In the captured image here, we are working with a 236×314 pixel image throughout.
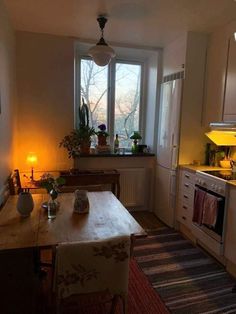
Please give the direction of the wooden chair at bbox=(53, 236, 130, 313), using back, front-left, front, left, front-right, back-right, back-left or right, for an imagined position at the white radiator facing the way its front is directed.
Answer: front

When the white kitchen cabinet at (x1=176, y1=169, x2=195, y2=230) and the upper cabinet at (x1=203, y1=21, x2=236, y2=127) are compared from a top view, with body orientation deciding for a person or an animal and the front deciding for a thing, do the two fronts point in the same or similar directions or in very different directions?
same or similar directions

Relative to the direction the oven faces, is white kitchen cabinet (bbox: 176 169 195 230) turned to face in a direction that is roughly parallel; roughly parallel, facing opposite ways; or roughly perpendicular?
roughly parallel

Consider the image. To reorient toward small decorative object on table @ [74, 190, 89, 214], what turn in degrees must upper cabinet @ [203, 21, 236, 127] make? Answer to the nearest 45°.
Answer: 0° — it already faces it

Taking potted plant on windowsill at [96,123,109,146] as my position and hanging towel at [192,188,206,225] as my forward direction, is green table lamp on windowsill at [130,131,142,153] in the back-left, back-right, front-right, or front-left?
front-left

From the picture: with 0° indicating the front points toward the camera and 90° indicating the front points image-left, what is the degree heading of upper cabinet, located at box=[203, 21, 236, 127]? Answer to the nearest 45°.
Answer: approximately 45°

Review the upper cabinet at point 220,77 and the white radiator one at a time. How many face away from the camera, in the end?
0

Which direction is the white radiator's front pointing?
toward the camera

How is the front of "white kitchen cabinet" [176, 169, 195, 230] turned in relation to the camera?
facing the viewer and to the left of the viewer

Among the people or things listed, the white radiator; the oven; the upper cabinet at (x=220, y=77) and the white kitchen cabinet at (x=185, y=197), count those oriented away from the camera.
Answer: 0

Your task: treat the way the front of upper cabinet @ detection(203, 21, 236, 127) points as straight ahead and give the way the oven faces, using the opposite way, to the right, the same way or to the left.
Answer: the same way

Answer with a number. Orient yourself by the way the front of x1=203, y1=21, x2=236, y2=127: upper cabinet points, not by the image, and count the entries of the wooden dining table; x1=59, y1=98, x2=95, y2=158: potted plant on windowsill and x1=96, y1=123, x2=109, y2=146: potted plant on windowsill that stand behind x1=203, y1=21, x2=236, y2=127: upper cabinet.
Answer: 0

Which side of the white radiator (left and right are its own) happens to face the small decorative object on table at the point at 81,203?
front

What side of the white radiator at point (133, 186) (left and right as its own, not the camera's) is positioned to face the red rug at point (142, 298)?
front

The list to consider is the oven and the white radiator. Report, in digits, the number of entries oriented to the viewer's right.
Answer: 0
